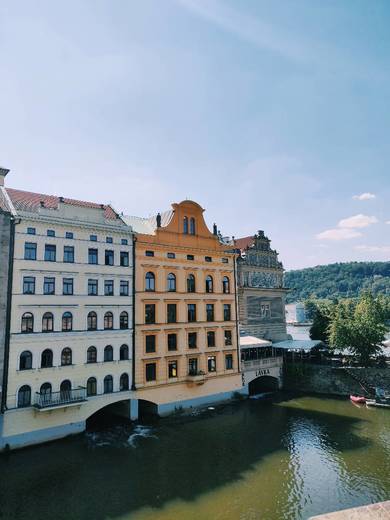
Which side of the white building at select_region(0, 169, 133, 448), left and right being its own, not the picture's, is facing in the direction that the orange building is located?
left

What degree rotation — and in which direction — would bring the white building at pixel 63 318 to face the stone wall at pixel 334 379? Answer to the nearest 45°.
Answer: approximately 45° to its left

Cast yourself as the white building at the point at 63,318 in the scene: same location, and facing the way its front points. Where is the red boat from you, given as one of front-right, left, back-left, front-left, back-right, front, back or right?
front-left

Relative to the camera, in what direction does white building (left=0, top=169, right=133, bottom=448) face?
facing the viewer and to the right of the viewer
